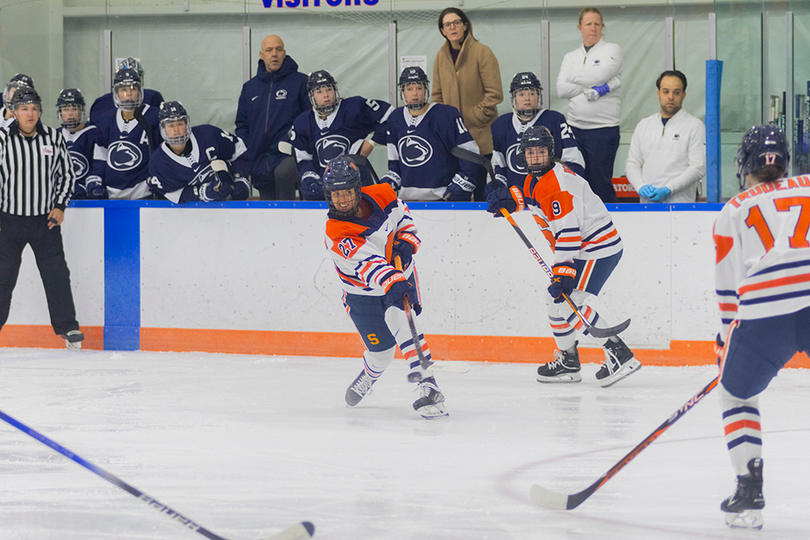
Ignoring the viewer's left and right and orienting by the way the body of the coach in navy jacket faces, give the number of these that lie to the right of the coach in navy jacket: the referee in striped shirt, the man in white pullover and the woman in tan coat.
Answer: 1

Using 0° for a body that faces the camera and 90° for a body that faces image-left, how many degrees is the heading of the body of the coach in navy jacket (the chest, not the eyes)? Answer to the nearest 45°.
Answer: approximately 0°

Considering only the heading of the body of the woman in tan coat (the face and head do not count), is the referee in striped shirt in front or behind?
in front

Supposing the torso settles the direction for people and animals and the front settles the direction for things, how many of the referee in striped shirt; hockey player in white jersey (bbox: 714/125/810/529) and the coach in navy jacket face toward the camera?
2

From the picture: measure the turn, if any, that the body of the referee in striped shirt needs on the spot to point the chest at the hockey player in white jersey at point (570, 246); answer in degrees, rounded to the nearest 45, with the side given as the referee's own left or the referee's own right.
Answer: approximately 45° to the referee's own left

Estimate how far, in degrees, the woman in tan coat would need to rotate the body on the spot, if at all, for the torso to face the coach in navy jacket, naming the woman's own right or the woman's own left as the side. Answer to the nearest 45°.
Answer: approximately 45° to the woman's own right

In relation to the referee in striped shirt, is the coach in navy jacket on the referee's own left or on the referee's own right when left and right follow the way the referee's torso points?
on the referee's own left

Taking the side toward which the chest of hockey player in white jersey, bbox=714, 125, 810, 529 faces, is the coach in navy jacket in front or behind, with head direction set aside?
in front

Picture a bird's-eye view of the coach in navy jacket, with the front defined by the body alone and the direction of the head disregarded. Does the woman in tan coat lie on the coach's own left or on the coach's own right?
on the coach's own left

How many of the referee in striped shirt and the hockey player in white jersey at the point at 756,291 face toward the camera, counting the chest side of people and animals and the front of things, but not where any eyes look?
1
